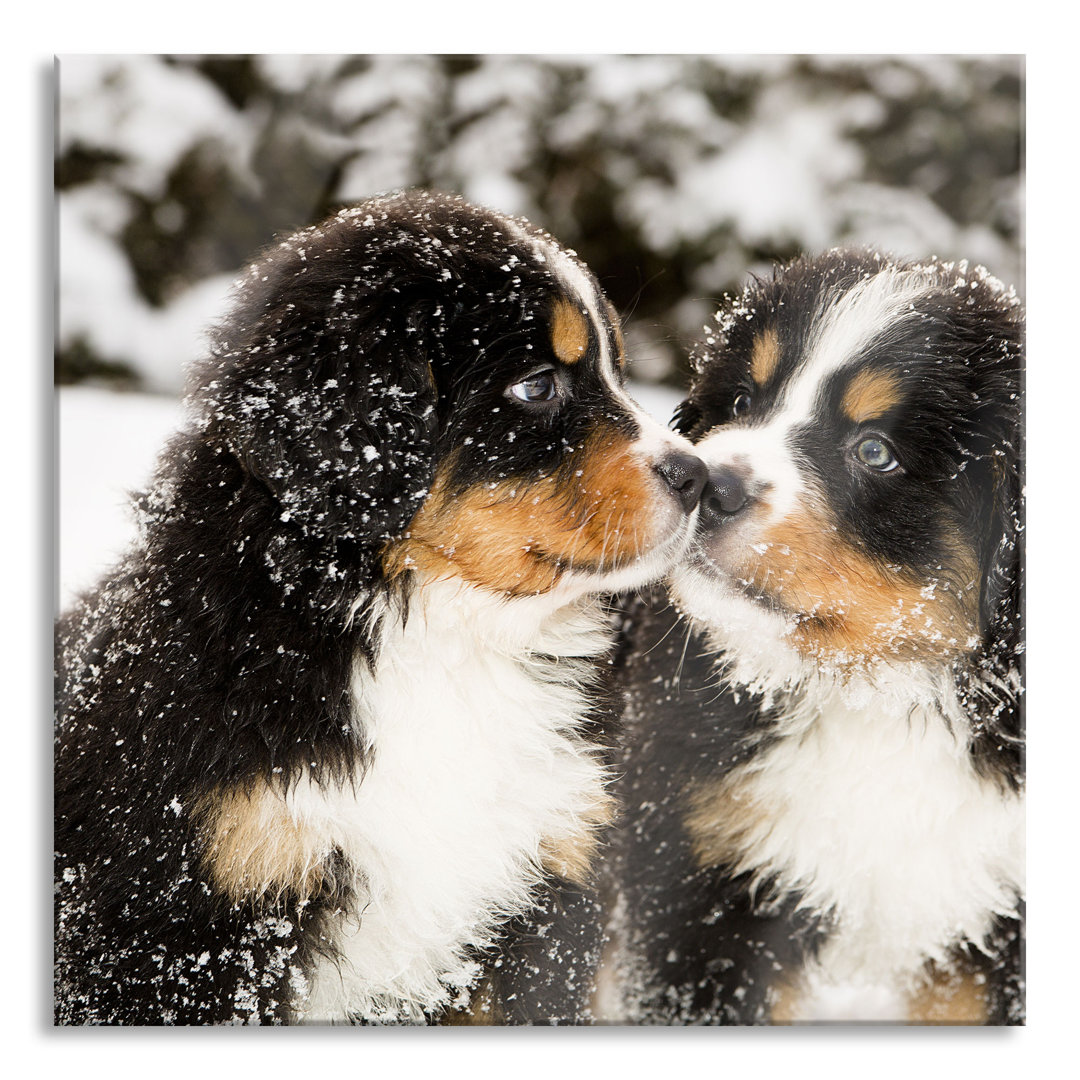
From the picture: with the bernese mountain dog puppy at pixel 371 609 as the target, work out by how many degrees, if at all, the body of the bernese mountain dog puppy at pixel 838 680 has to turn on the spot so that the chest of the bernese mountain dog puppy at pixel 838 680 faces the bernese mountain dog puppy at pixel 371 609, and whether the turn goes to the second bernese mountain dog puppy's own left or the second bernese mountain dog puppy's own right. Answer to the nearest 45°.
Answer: approximately 45° to the second bernese mountain dog puppy's own right

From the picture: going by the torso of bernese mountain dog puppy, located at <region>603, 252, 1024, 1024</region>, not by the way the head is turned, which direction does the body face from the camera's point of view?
toward the camera

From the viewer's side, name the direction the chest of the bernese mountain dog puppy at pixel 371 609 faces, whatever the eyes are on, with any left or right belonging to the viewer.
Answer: facing the viewer and to the right of the viewer

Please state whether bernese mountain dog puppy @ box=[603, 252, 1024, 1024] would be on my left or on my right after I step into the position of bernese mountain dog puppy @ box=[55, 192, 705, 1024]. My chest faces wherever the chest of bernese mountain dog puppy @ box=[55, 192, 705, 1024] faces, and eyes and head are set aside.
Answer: on my left

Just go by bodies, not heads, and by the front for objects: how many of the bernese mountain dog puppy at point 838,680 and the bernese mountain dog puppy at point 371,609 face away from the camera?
0
